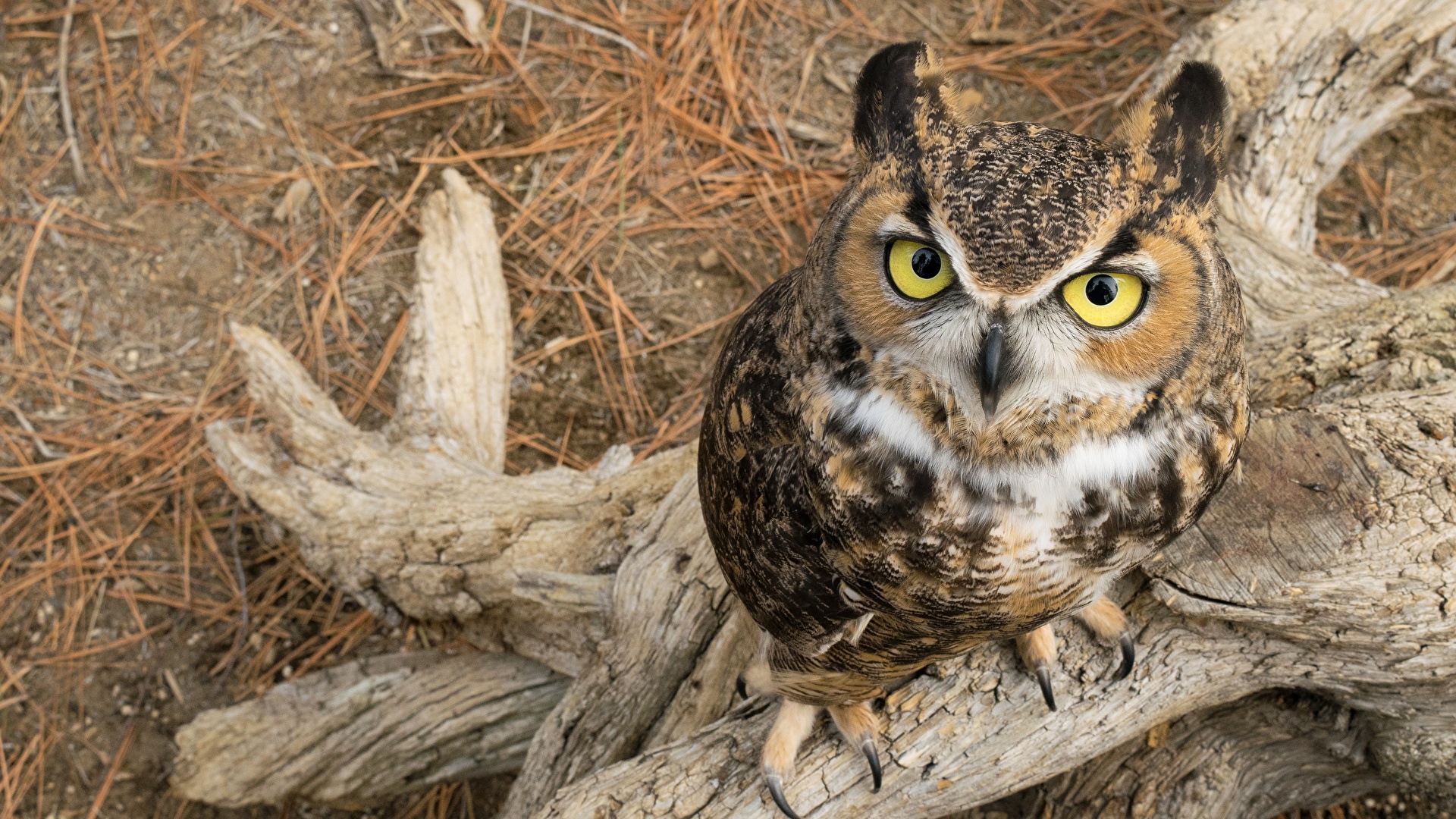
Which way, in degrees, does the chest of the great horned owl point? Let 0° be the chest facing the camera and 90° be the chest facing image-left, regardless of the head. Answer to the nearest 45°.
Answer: approximately 315°
